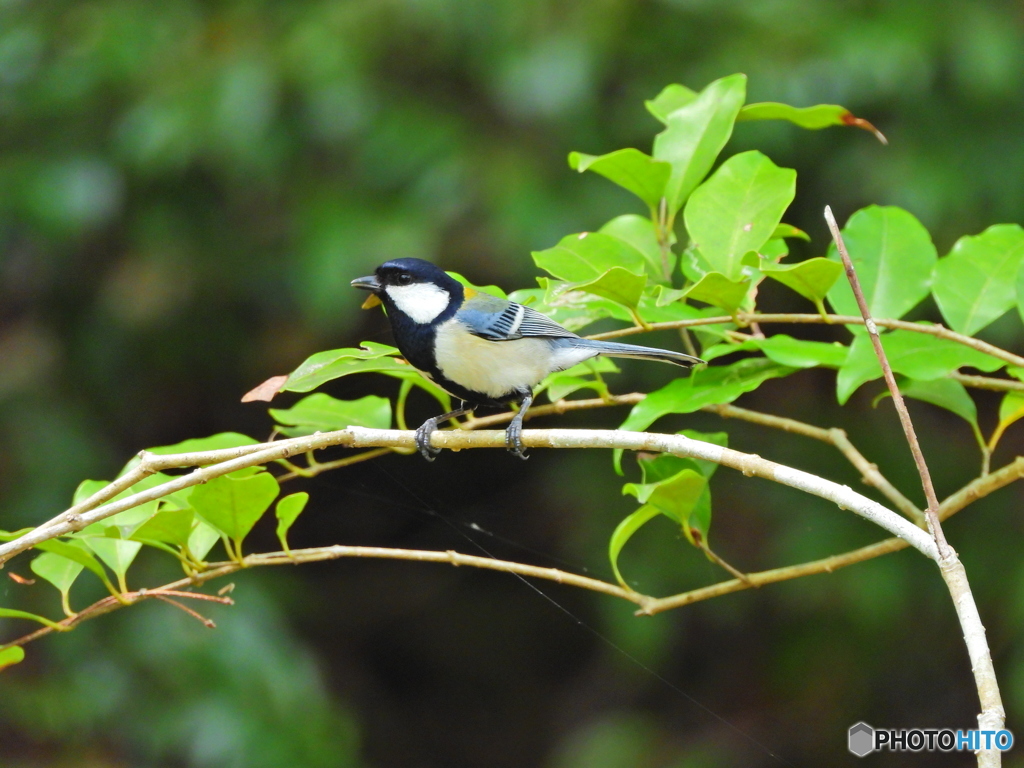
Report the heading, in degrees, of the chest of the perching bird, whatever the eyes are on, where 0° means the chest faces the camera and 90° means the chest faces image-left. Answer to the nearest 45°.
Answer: approximately 90°

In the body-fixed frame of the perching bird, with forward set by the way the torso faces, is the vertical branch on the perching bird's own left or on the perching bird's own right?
on the perching bird's own left

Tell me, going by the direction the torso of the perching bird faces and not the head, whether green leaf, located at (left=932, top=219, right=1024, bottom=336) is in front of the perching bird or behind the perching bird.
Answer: behind

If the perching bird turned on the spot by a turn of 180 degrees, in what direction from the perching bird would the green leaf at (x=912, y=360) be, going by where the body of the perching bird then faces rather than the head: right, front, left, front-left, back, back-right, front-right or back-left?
front-right
